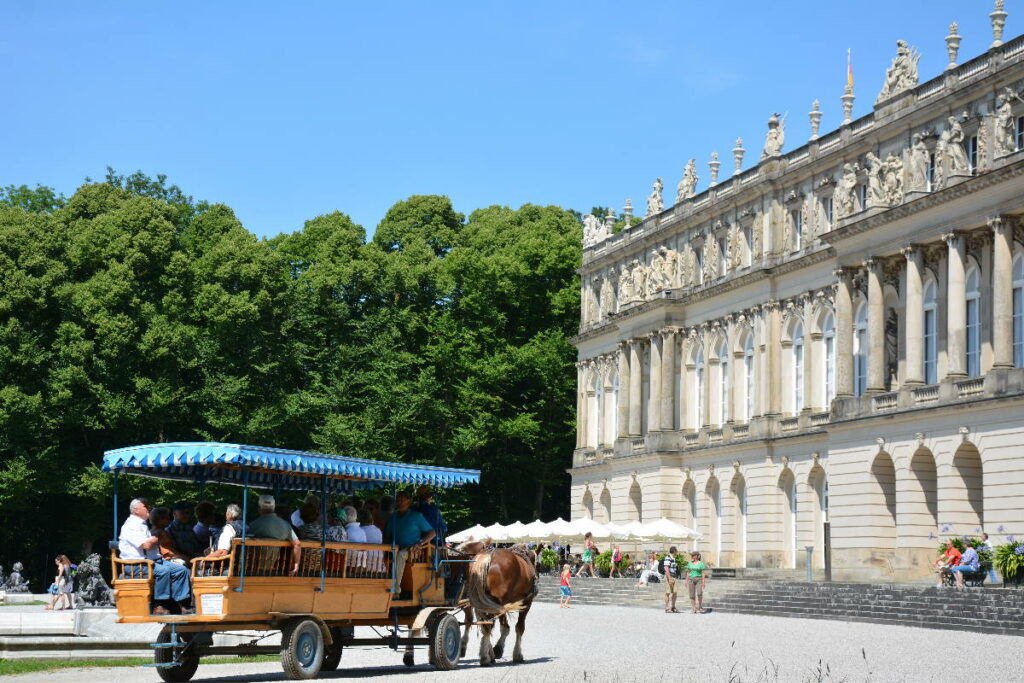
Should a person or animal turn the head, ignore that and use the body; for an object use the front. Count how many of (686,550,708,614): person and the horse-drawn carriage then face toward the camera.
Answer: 1

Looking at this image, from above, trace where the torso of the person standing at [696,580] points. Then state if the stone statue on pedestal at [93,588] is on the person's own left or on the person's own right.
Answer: on the person's own right

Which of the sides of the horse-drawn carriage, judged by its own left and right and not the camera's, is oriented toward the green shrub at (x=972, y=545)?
front

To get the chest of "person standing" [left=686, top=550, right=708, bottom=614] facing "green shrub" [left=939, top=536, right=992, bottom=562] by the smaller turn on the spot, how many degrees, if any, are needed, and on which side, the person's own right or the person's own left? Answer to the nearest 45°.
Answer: approximately 90° to the person's own left

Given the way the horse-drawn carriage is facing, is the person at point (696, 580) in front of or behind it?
in front

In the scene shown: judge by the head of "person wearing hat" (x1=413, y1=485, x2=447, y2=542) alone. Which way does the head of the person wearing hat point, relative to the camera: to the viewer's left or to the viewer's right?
to the viewer's right

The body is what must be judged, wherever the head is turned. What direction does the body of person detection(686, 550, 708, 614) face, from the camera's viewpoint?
toward the camera

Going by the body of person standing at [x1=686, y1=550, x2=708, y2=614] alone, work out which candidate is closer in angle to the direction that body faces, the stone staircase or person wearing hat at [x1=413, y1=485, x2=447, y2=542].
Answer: the person wearing hat

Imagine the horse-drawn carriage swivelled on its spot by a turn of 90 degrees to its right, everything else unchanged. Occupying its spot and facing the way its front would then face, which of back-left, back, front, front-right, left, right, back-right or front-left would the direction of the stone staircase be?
left

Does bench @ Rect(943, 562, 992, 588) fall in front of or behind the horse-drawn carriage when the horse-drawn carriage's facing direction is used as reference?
in front

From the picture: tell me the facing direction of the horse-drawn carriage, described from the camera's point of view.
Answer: facing away from the viewer and to the right of the viewer

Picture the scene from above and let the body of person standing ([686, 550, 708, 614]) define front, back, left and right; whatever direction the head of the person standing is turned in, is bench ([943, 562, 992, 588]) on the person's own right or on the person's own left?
on the person's own left
